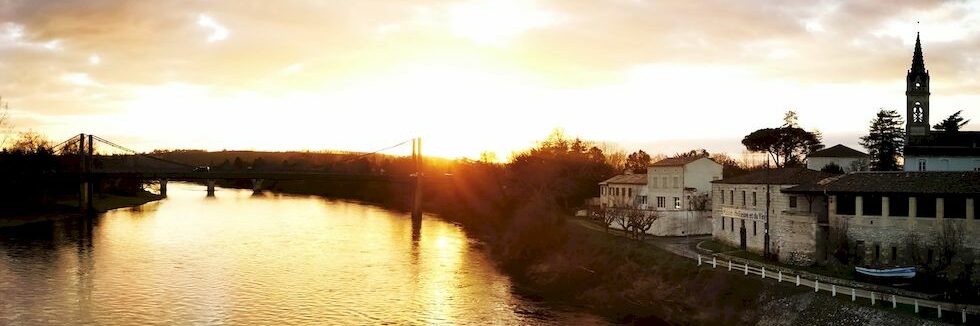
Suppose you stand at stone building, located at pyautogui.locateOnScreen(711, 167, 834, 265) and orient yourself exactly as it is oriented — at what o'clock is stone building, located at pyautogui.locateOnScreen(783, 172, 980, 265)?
stone building, located at pyautogui.locateOnScreen(783, 172, 980, 265) is roughly at 9 o'clock from stone building, located at pyautogui.locateOnScreen(711, 167, 834, 265).

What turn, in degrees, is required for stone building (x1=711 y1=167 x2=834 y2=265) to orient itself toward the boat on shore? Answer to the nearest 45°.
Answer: approximately 90° to its left

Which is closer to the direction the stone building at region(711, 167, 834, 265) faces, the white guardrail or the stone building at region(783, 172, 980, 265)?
the white guardrail

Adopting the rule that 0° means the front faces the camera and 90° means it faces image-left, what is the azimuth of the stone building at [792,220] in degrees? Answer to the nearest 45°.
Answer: approximately 45°
